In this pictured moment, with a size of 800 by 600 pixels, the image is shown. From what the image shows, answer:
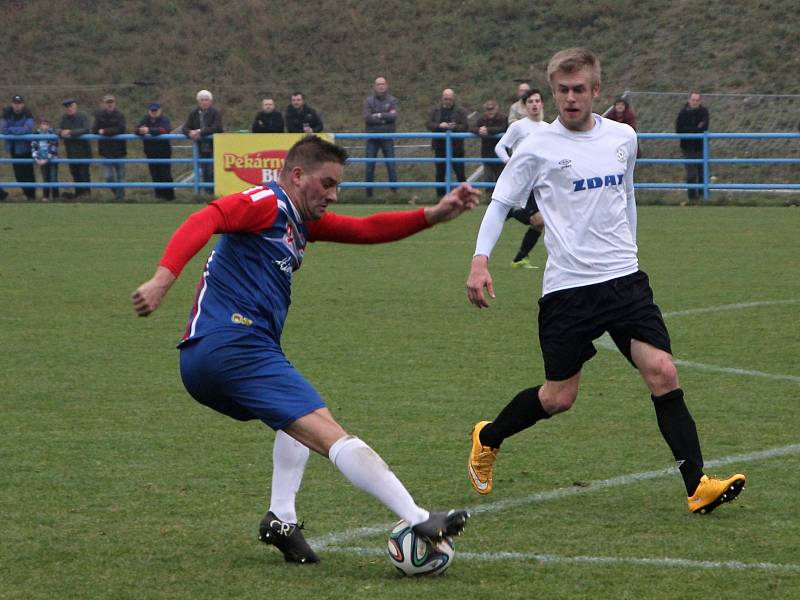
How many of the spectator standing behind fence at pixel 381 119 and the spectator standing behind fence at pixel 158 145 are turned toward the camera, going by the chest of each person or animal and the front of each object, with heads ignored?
2

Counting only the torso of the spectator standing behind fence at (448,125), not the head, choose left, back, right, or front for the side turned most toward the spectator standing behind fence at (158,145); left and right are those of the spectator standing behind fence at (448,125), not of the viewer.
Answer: right

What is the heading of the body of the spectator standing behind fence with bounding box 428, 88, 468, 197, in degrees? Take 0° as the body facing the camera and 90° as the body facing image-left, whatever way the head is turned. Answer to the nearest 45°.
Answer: approximately 0°

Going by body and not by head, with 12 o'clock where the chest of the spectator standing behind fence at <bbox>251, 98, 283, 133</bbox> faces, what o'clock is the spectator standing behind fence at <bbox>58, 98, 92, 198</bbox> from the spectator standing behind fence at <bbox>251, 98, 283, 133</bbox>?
the spectator standing behind fence at <bbox>58, 98, 92, 198</bbox> is roughly at 4 o'clock from the spectator standing behind fence at <bbox>251, 98, 283, 133</bbox>.

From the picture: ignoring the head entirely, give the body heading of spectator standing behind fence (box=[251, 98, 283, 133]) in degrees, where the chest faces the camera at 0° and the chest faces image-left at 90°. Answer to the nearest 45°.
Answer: approximately 0°
